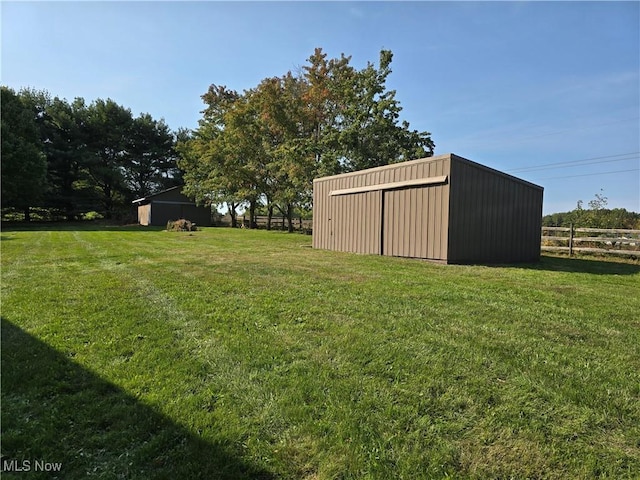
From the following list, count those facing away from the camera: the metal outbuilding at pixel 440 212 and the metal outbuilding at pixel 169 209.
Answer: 0

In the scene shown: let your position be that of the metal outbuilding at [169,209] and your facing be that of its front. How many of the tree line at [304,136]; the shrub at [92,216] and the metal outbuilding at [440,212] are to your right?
1

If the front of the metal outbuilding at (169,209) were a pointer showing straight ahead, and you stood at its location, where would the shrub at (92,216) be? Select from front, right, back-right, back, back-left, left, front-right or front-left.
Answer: right

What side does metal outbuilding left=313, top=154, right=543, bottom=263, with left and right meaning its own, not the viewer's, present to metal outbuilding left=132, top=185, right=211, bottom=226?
right

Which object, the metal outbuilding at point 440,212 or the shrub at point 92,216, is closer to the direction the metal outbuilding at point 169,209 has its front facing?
the metal outbuilding

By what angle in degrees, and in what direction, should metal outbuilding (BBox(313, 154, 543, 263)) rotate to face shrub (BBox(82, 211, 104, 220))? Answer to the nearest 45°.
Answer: approximately 90° to its right

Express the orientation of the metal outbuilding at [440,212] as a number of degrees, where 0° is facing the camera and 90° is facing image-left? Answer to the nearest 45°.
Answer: approximately 45°

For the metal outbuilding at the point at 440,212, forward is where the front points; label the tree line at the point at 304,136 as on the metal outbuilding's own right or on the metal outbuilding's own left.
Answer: on the metal outbuilding's own right

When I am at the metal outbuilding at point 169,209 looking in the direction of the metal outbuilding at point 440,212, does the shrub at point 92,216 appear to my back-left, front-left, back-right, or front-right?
back-right
